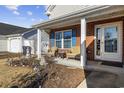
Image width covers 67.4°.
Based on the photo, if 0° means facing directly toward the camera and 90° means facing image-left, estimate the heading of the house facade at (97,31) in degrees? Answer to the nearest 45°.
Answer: approximately 45°
